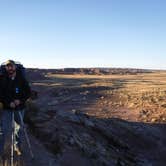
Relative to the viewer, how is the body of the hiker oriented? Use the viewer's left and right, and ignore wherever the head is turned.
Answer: facing the viewer
